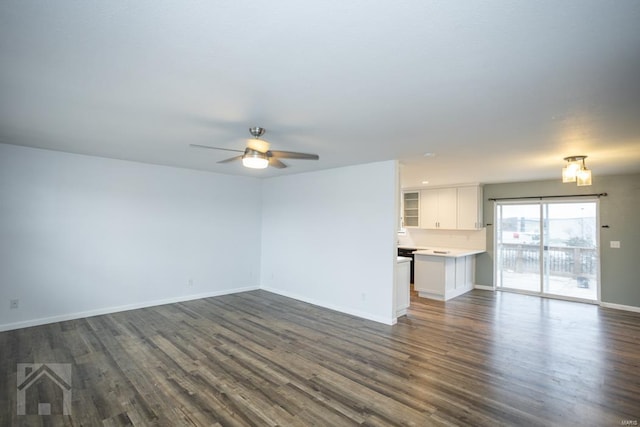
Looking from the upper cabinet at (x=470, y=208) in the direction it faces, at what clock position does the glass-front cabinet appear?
The glass-front cabinet is roughly at 2 o'clock from the upper cabinet.

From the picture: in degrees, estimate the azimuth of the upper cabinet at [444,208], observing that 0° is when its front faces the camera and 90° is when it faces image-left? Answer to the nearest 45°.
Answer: approximately 45°

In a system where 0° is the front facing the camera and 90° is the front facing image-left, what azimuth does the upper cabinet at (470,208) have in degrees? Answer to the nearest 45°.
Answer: approximately 45°

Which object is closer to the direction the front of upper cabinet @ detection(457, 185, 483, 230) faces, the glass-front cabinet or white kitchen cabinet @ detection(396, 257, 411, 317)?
the white kitchen cabinet

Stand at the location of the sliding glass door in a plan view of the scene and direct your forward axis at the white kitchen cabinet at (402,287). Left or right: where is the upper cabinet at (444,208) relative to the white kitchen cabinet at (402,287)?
right

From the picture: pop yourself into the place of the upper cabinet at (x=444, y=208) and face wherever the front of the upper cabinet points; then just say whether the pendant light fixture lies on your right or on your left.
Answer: on your left
